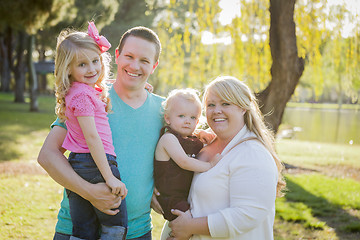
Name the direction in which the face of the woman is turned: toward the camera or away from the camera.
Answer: toward the camera

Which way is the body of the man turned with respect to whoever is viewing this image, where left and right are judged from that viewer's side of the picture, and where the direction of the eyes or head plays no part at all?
facing the viewer

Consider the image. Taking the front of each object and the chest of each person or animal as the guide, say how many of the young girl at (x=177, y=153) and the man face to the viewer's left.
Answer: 0

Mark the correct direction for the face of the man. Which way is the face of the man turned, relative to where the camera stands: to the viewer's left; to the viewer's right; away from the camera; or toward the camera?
toward the camera

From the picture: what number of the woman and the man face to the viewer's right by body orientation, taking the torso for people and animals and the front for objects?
0

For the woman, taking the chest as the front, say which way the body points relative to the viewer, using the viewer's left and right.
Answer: facing the viewer and to the left of the viewer

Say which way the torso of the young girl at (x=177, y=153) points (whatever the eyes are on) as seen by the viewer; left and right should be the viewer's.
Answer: facing the viewer and to the right of the viewer

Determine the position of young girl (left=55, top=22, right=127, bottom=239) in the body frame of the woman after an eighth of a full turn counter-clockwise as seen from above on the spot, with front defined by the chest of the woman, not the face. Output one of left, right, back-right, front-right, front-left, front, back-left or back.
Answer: right
